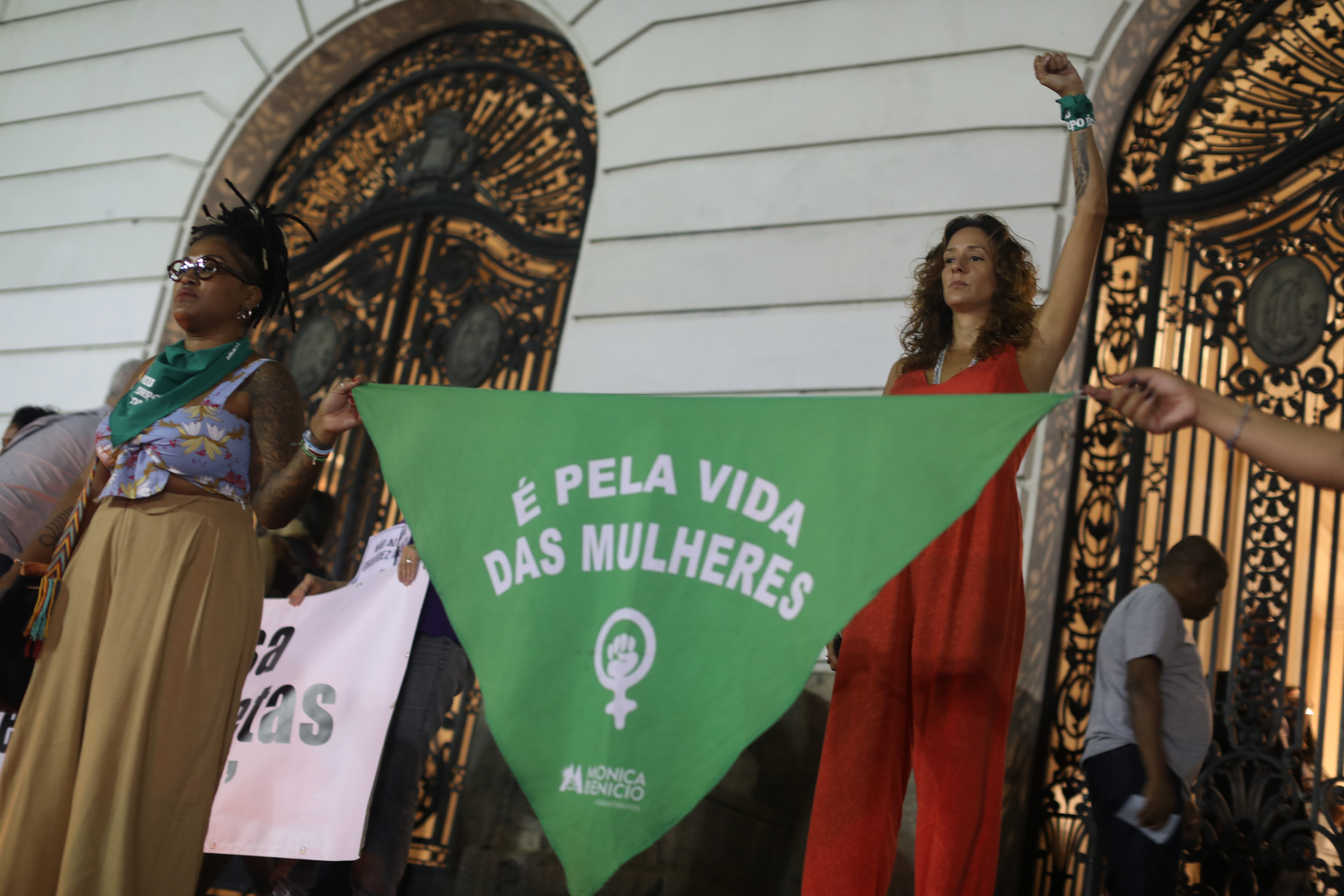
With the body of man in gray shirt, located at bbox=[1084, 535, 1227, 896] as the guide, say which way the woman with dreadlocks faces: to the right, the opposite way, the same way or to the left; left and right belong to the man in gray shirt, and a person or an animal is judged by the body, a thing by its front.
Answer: to the right

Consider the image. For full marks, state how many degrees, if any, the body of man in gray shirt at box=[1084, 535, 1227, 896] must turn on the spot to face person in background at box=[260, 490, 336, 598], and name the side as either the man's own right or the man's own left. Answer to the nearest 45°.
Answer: approximately 180°

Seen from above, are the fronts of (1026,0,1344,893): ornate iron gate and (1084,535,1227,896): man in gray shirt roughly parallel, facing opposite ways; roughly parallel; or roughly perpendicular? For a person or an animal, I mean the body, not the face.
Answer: roughly perpendicular

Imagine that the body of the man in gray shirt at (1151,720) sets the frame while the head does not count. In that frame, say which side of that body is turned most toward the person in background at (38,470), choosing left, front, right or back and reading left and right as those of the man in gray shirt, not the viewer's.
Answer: back

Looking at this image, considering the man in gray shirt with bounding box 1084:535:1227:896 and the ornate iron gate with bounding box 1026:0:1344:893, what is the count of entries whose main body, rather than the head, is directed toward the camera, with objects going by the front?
1

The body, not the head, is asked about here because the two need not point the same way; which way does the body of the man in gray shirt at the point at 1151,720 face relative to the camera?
to the viewer's right

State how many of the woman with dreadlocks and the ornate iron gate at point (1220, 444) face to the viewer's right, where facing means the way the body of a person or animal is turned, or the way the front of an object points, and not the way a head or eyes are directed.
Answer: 0

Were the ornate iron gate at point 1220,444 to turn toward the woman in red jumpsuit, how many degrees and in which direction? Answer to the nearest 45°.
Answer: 0° — it already faces them

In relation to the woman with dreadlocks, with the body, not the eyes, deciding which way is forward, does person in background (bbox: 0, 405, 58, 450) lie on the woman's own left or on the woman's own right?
on the woman's own right

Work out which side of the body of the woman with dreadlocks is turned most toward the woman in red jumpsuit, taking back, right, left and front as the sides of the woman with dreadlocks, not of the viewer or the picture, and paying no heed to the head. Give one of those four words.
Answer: left

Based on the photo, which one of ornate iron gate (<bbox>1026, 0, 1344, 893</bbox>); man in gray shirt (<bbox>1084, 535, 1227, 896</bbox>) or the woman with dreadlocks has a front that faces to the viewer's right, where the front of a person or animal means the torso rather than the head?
the man in gray shirt

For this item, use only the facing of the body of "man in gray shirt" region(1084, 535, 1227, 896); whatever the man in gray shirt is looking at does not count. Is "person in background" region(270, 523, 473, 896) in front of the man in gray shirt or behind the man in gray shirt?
behind

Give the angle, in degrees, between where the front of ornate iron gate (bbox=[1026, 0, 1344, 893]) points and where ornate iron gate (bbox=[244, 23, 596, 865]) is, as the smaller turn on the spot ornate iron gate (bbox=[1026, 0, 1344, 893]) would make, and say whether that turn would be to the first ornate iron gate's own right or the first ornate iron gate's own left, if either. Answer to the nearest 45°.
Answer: approximately 90° to the first ornate iron gate's own right

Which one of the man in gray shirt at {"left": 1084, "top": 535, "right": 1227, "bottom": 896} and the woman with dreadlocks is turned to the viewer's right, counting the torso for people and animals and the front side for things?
the man in gray shirt
